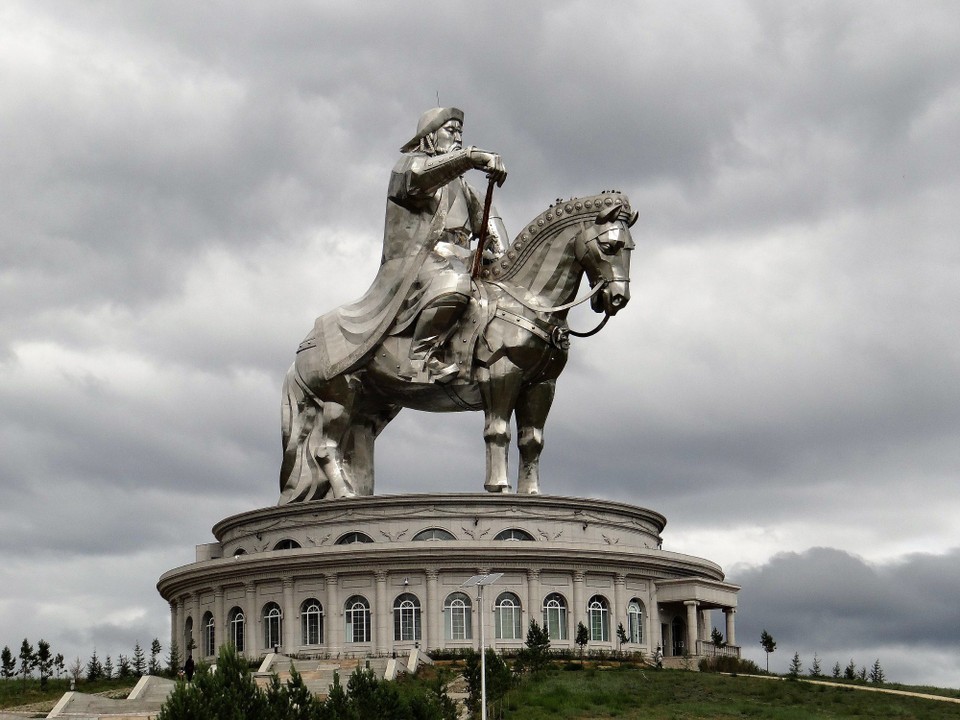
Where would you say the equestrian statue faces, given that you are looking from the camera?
facing the viewer and to the right of the viewer

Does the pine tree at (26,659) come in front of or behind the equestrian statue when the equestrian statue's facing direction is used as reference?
behind
